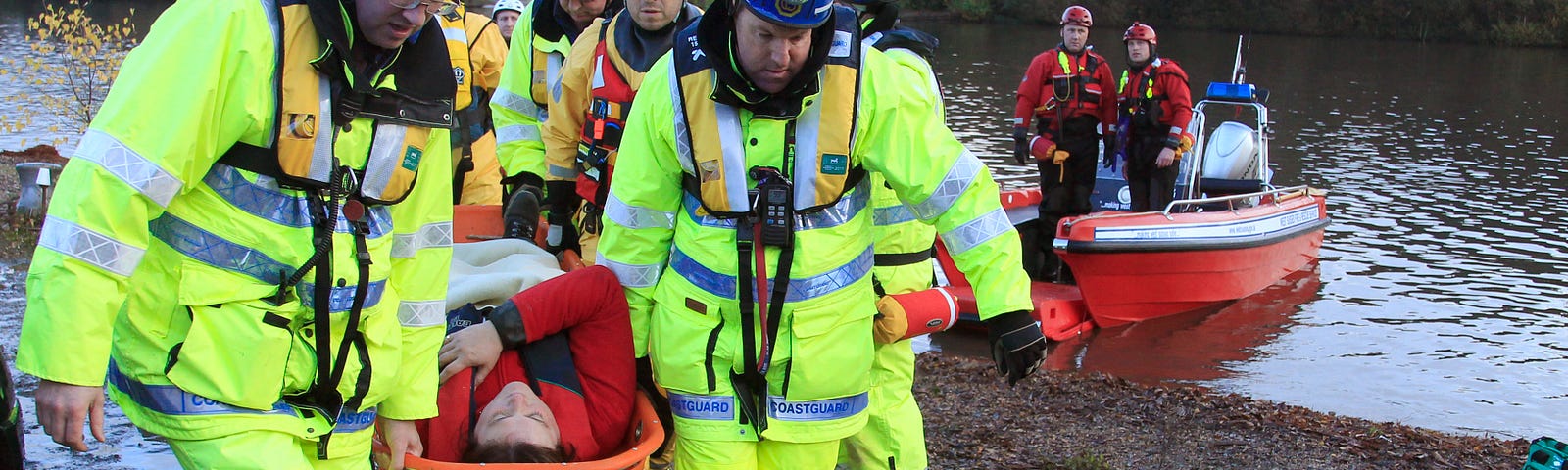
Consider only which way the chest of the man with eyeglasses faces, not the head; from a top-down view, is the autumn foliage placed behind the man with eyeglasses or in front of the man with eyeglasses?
behind

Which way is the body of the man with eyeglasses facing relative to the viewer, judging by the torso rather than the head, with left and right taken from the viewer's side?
facing the viewer and to the right of the viewer

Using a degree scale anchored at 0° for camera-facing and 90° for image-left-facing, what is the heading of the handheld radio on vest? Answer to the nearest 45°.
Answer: approximately 0°

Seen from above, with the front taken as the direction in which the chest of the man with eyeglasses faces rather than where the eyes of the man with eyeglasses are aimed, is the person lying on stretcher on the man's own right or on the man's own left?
on the man's own left

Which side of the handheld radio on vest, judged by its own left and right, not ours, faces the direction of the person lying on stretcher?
right

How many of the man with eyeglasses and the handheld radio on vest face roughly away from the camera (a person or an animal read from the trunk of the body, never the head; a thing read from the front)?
0
